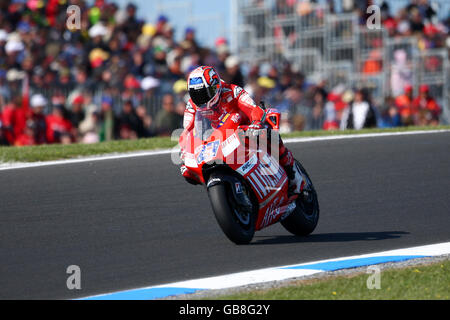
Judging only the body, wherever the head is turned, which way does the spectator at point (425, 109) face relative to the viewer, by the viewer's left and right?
facing the viewer

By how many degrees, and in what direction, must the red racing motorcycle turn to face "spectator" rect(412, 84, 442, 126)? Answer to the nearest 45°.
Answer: approximately 135° to its right

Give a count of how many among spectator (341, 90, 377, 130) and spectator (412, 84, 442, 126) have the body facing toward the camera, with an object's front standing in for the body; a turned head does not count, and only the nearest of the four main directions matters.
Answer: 2

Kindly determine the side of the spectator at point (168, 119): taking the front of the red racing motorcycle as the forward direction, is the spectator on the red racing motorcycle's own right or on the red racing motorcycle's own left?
on the red racing motorcycle's own right

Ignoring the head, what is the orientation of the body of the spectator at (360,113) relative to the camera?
toward the camera

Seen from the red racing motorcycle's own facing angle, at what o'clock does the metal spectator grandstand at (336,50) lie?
The metal spectator grandstand is roughly at 5 o'clock from the red racing motorcycle.

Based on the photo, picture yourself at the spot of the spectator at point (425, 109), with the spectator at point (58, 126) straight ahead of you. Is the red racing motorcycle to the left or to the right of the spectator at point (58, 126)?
left

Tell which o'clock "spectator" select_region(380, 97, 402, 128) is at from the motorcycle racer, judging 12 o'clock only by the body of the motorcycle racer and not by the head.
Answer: The spectator is roughly at 5 o'clock from the motorcycle racer.

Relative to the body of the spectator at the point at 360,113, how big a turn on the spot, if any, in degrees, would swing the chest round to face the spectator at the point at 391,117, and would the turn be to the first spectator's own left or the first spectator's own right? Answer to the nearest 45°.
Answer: approximately 135° to the first spectator's own left

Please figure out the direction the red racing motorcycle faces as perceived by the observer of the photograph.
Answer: facing the viewer and to the left of the viewer

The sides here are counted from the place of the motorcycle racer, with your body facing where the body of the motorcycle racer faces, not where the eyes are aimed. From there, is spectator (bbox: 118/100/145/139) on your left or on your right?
on your right
